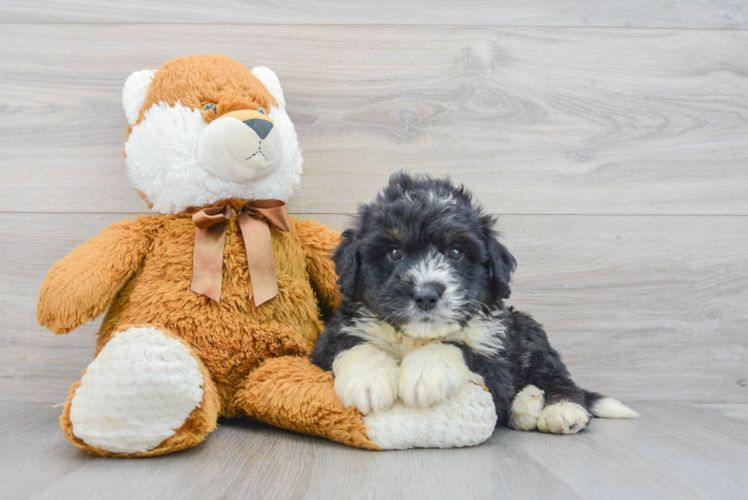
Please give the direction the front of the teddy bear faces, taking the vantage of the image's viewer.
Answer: facing the viewer and to the right of the viewer

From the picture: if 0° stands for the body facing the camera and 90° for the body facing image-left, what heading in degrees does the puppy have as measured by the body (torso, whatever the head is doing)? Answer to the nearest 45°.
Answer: approximately 45°
